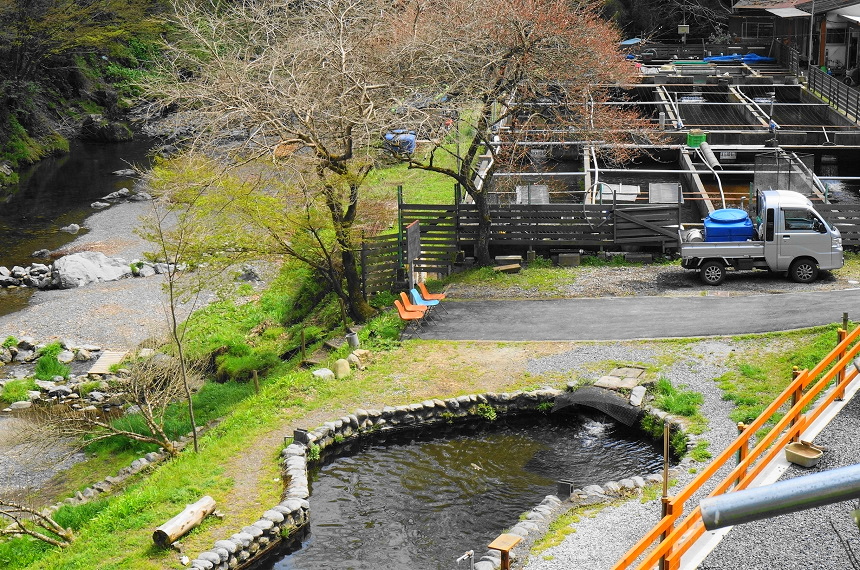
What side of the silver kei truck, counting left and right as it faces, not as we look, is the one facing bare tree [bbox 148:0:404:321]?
back

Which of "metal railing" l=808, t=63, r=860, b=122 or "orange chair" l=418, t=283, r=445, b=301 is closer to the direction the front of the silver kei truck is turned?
the metal railing

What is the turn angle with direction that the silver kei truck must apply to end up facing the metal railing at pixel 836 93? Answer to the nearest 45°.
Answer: approximately 90° to its left

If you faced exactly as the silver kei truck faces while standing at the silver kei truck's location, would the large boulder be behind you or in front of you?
behind

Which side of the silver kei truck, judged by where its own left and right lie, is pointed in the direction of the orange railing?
right

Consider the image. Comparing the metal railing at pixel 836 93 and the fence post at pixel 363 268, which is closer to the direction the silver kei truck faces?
the metal railing

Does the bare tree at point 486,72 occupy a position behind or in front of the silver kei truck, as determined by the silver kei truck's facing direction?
behind

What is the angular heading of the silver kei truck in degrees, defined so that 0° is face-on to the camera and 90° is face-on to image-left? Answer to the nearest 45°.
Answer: approximately 270°

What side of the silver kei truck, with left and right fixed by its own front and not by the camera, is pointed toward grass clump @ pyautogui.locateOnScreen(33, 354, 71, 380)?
back

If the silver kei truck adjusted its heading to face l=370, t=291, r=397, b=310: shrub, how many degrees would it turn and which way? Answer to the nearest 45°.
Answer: approximately 180°

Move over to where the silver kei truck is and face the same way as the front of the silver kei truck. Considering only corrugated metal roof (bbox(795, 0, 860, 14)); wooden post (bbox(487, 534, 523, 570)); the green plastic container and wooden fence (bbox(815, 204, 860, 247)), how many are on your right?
1

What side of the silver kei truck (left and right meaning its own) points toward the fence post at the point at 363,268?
back

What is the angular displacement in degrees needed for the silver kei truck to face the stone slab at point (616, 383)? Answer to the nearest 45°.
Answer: approximately 135° to its right

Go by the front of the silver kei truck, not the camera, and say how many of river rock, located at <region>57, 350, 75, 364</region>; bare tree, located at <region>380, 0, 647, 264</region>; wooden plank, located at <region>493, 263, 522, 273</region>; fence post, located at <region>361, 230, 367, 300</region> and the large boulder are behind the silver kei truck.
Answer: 5
